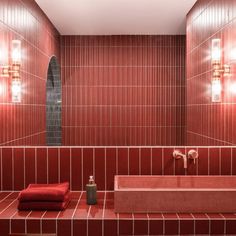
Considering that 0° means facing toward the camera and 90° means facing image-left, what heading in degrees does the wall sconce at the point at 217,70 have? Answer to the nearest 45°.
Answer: approximately 90°

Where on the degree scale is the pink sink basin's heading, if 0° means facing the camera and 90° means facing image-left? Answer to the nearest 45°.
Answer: approximately 0°

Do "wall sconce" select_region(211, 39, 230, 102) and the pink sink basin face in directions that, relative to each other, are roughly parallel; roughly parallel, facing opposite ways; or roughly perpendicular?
roughly perpendicular

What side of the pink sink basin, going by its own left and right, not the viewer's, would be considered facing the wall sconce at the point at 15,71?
right

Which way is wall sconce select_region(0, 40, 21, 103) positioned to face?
to the viewer's right

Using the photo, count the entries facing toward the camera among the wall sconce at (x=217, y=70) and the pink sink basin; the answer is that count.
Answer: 1
